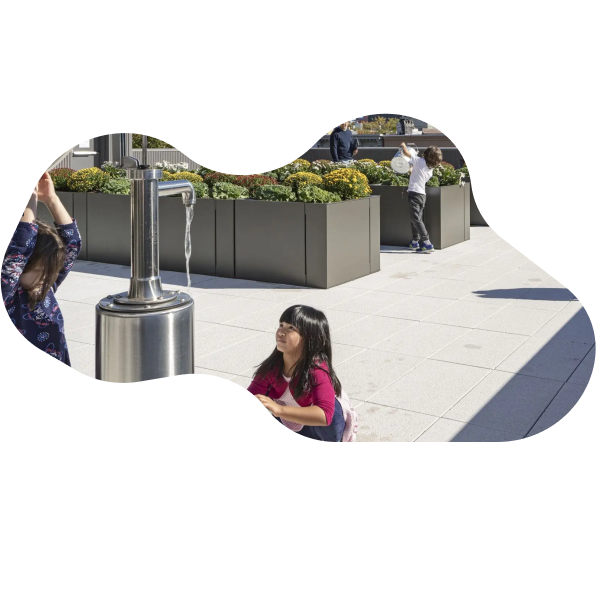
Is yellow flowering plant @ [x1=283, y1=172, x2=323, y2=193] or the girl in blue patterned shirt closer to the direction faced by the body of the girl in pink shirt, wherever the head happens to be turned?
the girl in blue patterned shirt

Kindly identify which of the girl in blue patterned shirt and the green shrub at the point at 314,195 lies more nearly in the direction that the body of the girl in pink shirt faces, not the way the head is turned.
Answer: the girl in blue patterned shirt

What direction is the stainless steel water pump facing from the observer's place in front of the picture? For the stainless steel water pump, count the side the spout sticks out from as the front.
facing to the right of the viewer

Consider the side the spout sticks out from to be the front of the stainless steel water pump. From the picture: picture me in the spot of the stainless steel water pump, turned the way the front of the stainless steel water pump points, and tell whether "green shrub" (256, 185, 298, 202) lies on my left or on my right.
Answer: on my left

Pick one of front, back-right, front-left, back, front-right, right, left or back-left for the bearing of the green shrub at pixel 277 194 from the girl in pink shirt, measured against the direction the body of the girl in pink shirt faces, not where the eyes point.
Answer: back-right

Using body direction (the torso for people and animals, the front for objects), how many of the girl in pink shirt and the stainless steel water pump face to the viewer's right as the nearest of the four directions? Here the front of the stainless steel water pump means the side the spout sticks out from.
1
